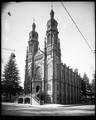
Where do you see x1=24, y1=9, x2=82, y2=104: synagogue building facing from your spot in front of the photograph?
facing the viewer and to the left of the viewer
